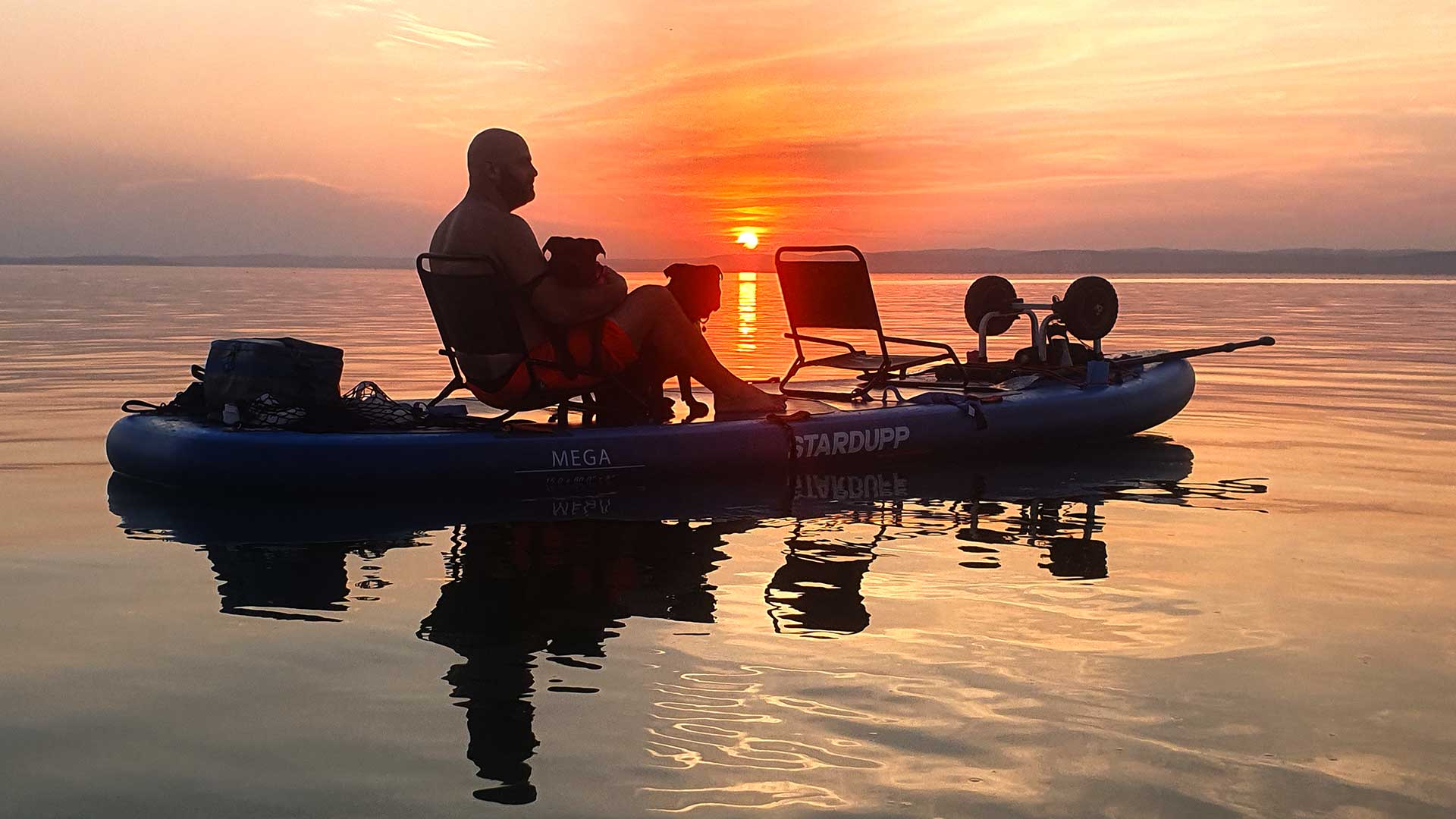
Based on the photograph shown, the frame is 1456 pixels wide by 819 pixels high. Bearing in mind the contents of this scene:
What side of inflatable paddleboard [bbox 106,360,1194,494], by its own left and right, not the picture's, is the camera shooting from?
right

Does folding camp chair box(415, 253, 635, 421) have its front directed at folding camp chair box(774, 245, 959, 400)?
yes

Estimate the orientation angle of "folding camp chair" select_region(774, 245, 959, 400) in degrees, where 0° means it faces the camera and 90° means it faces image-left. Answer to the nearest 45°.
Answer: approximately 225°

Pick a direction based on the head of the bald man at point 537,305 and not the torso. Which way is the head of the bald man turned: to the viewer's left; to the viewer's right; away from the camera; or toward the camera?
to the viewer's right

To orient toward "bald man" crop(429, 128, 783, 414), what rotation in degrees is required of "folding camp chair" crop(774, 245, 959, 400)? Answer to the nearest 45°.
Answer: approximately 180°

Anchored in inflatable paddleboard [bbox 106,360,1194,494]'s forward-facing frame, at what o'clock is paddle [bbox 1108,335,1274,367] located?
The paddle is roughly at 11 o'clock from the inflatable paddleboard.

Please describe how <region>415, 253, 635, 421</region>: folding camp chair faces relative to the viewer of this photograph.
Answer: facing away from the viewer and to the right of the viewer
